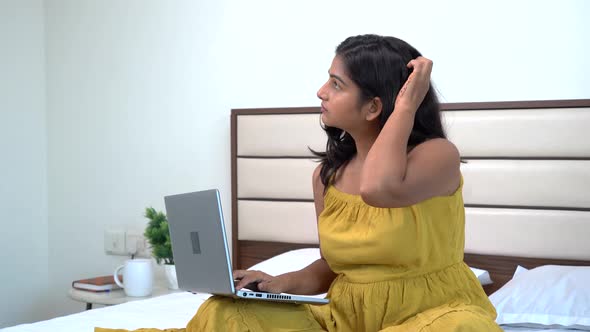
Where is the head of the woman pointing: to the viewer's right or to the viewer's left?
to the viewer's left

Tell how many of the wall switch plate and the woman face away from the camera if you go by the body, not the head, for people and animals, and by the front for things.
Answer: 0

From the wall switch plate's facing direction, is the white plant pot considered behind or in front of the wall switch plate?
in front

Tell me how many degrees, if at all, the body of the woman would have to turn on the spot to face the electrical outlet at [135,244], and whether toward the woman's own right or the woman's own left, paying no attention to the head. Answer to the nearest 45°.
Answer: approximately 90° to the woman's own right

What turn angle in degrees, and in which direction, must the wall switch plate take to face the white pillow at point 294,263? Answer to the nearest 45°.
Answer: approximately 45° to its left

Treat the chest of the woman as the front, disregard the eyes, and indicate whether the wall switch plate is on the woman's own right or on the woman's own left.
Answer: on the woman's own right

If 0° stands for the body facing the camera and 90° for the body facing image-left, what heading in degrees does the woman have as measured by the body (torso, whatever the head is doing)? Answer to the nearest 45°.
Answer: approximately 45°

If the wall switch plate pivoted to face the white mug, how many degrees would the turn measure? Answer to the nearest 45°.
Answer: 0° — it already faces it
